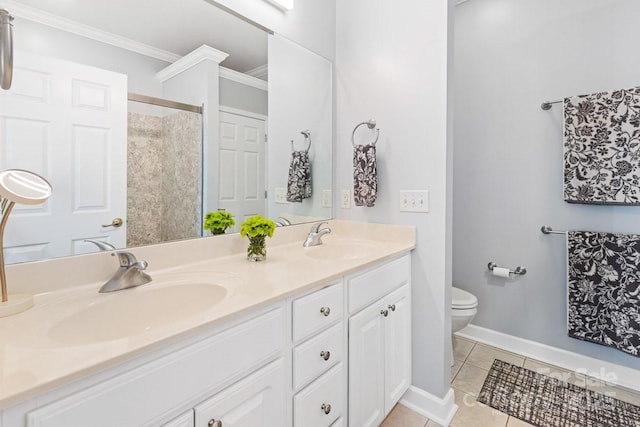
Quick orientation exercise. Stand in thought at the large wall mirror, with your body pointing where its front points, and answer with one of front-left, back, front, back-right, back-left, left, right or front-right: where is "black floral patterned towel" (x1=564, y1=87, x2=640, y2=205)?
front-left

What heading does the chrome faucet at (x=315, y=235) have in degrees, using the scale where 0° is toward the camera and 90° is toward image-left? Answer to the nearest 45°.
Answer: approximately 315°

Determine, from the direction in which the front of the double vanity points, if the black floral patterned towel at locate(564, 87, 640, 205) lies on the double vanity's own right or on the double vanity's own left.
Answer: on the double vanity's own left

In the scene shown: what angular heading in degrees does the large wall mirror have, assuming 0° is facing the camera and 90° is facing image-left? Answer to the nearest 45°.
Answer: approximately 315°

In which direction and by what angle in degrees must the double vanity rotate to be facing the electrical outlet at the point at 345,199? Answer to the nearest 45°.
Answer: approximately 90° to its left

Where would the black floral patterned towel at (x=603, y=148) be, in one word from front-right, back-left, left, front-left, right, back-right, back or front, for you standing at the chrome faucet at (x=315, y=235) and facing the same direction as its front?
front-left

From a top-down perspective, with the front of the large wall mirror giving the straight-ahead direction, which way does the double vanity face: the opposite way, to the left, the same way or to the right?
the same way

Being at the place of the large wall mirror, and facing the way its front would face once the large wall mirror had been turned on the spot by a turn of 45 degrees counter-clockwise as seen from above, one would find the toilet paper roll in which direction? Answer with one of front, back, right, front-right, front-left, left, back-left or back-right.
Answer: front

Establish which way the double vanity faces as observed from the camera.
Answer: facing the viewer and to the right of the viewer

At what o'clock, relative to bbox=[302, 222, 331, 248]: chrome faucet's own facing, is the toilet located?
The toilet is roughly at 10 o'clock from the chrome faucet.
